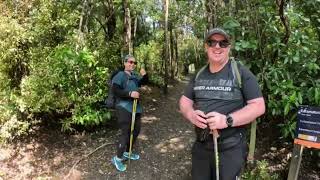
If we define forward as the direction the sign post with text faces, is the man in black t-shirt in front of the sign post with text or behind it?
in front

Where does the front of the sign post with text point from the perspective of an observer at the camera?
facing the viewer

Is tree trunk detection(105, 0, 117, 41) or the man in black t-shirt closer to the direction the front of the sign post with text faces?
the man in black t-shirt

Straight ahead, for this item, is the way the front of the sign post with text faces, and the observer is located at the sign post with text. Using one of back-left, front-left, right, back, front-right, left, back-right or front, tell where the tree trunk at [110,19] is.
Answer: back-right
